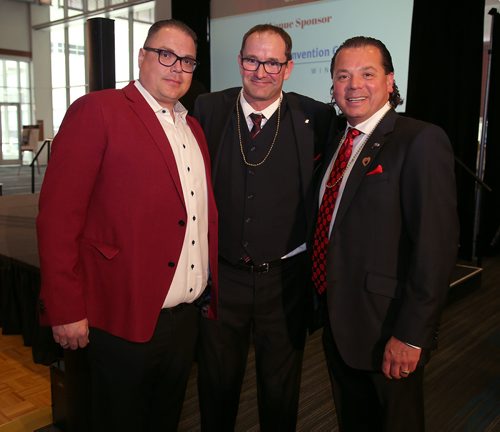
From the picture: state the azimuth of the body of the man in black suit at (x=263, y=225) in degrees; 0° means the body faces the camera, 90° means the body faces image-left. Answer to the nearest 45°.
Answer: approximately 0°

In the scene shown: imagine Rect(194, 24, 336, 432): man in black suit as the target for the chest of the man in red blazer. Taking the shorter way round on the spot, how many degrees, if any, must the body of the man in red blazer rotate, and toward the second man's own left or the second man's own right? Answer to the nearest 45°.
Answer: approximately 90° to the second man's own left

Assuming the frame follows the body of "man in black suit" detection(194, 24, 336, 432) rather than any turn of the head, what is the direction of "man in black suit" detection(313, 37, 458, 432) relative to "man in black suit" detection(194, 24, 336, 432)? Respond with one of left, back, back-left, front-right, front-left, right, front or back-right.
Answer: front-left

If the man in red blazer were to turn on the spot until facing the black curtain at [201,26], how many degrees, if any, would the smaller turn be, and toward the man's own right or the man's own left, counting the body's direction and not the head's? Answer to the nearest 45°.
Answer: approximately 135° to the man's own left

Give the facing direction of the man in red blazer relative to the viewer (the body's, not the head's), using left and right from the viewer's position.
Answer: facing the viewer and to the right of the viewer

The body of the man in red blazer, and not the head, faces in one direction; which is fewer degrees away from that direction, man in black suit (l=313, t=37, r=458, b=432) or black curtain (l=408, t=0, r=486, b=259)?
the man in black suit

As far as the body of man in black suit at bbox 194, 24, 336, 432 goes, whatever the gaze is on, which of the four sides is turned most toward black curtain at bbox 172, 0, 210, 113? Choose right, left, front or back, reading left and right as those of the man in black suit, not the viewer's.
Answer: back

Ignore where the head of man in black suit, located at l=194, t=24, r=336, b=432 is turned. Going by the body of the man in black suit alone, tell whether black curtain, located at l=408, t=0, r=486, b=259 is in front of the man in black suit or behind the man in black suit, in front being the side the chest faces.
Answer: behind

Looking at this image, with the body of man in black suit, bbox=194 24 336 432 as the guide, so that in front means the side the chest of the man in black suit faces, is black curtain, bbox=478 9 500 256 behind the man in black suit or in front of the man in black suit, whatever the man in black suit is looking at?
behind

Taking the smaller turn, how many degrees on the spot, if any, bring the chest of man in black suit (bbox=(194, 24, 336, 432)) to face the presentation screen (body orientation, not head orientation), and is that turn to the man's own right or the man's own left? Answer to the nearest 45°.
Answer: approximately 180°

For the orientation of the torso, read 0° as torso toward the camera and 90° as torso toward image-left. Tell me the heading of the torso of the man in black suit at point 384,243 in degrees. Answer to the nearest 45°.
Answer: approximately 45°
